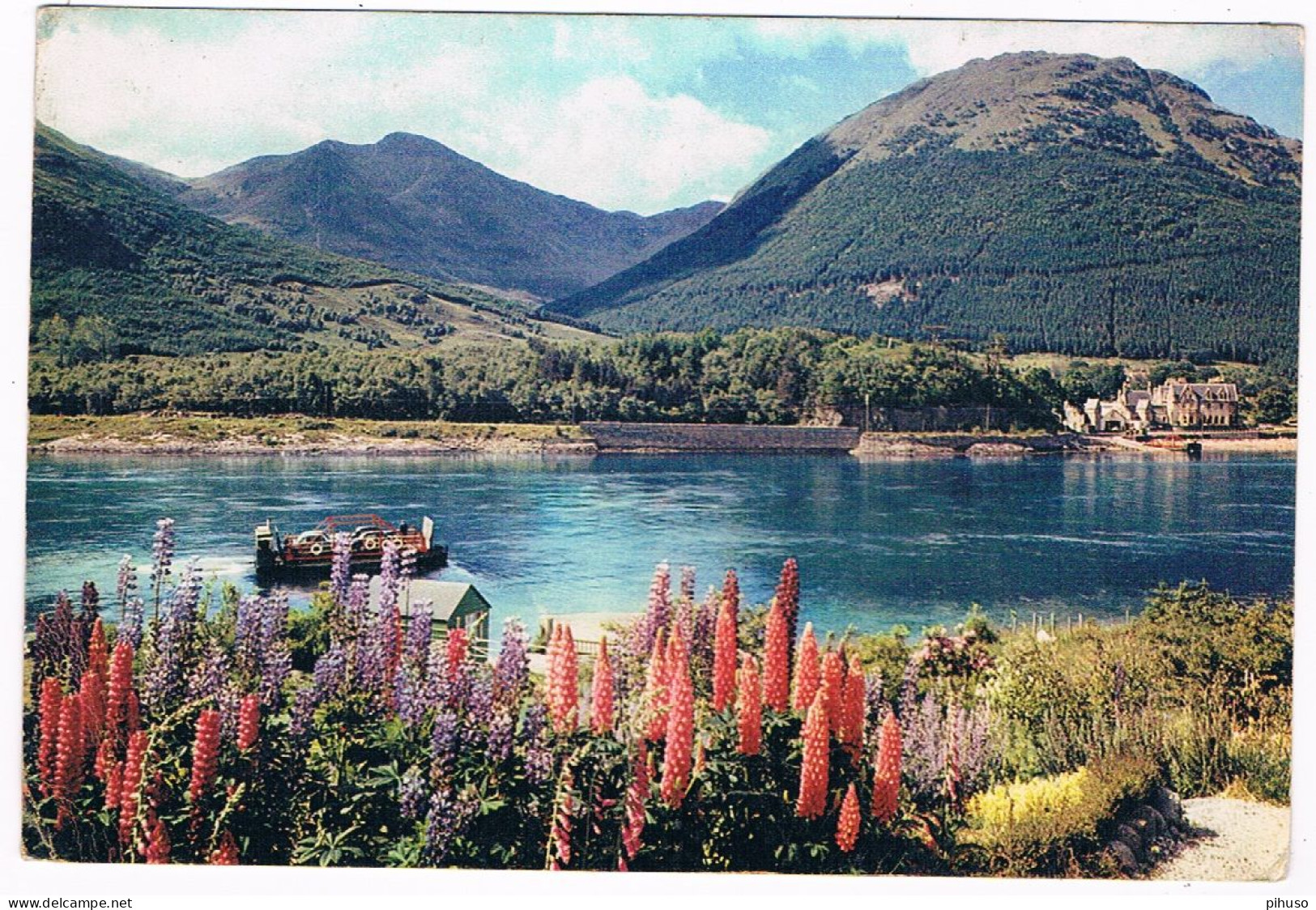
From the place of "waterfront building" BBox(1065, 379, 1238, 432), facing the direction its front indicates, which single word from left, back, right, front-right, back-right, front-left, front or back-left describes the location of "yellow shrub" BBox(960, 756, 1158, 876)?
front

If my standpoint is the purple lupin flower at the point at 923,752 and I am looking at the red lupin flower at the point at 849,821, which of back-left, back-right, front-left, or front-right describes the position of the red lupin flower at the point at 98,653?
front-right

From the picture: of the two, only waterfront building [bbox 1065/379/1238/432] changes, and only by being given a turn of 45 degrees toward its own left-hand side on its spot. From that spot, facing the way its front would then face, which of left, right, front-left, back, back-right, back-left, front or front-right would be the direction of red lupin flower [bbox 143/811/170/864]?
right

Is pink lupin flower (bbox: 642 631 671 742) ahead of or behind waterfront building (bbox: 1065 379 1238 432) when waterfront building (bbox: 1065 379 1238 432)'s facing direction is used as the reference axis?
ahead

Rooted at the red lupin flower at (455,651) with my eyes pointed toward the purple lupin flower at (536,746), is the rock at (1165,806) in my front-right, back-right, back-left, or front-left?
front-left

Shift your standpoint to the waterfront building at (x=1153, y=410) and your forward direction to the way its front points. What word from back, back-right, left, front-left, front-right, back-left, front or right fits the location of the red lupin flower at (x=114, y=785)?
front-right

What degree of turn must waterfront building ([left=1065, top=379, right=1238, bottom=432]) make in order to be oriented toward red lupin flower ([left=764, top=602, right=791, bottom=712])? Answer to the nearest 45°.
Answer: approximately 45° to its right

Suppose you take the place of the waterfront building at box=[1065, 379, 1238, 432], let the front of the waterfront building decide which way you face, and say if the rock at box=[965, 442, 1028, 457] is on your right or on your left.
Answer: on your right

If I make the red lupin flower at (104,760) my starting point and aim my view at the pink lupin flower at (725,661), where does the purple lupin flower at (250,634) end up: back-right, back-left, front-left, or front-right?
front-left

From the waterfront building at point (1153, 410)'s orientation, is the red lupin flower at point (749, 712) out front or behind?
out front

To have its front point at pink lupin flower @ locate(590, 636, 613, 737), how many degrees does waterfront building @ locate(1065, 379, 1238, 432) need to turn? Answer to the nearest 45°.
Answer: approximately 45° to its right

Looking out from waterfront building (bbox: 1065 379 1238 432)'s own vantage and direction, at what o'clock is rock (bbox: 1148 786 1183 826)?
The rock is roughly at 12 o'clock from the waterfront building.

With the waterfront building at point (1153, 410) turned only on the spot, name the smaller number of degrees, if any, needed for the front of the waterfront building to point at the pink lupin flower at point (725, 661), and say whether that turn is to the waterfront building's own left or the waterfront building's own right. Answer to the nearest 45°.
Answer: approximately 45° to the waterfront building's own right

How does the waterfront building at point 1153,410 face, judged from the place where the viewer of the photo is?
facing the viewer

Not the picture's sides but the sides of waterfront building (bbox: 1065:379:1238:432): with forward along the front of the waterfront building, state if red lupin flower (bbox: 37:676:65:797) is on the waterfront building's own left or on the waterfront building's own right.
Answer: on the waterfront building's own right
